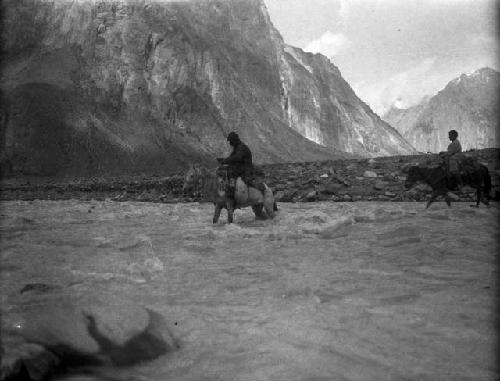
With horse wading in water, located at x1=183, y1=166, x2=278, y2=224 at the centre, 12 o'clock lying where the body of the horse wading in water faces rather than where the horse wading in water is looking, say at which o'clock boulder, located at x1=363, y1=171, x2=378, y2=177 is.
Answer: The boulder is roughly at 4 o'clock from the horse wading in water.

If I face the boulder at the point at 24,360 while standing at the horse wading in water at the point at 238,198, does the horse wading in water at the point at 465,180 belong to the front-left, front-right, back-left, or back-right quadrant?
back-left

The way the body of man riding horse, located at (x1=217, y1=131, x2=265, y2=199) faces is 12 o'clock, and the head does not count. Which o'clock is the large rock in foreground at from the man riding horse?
The large rock in foreground is roughly at 9 o'clock from the man riding horse.

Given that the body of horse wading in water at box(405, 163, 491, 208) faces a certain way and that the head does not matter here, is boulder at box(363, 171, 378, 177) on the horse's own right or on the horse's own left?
on the horse's own right

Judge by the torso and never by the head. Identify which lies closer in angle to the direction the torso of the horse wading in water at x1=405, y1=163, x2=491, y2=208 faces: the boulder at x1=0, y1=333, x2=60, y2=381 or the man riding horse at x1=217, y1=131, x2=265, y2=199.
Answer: the man riding horse

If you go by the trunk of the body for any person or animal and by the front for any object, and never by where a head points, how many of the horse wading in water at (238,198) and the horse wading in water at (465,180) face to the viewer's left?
2

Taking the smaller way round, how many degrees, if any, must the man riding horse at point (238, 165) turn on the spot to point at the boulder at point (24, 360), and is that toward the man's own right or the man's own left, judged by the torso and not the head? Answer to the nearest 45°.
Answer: approximately 90° to the man's own left

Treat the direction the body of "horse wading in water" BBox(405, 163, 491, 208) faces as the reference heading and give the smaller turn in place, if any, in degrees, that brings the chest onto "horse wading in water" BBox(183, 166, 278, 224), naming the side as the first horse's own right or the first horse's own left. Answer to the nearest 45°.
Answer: approximately 45° to the first horse's own left

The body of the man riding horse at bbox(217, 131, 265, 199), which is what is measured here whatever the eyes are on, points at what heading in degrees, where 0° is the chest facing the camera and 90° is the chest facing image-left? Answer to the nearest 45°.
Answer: approximately 90°

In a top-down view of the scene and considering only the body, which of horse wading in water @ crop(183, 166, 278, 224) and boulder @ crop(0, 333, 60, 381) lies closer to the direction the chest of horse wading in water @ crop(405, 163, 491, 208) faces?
the horse wading in water

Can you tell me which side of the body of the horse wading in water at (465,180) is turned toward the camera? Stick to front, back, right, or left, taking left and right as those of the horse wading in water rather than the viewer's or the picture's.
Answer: left

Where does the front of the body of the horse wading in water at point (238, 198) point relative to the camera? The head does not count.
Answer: to the viewer's left
